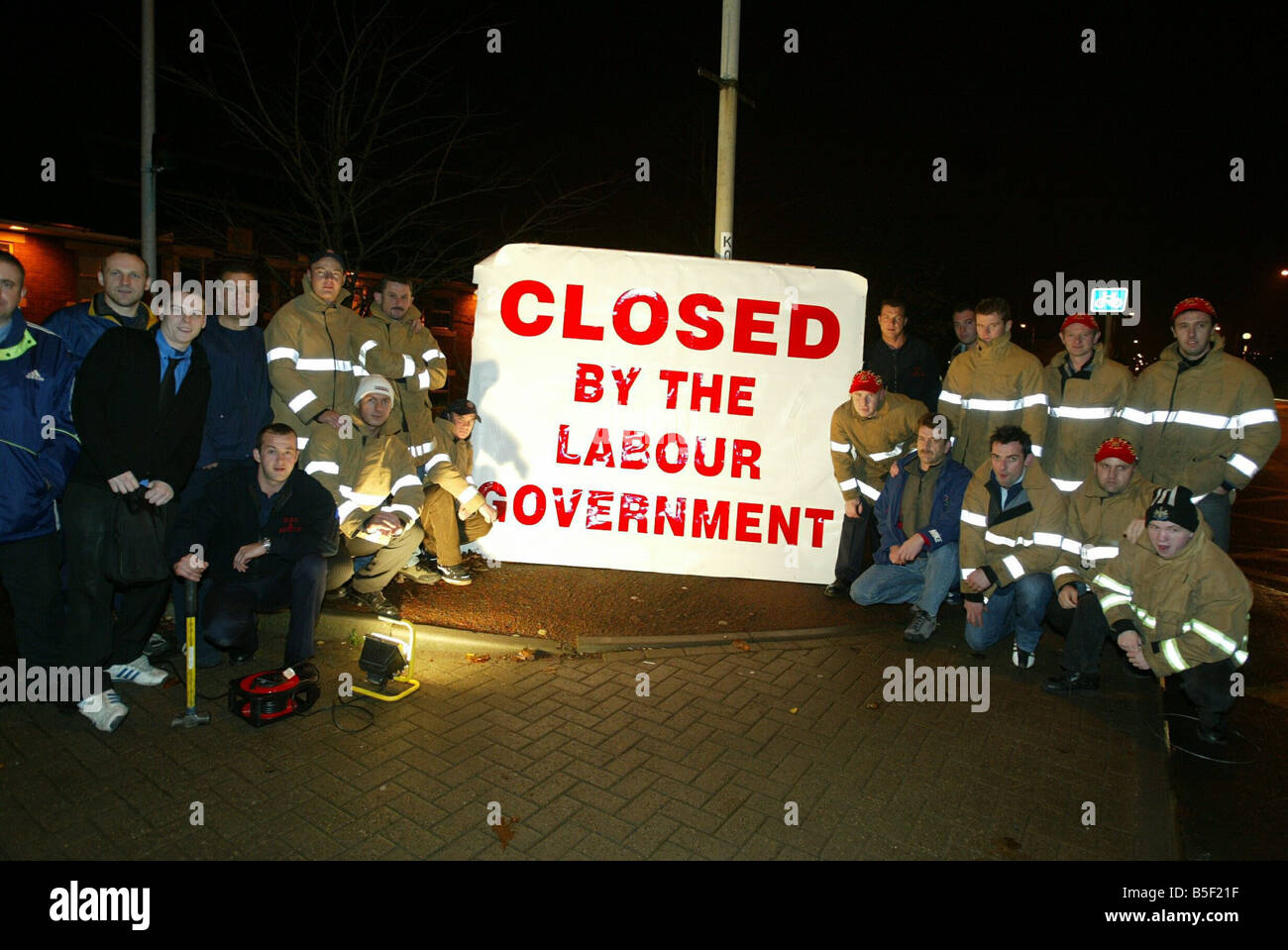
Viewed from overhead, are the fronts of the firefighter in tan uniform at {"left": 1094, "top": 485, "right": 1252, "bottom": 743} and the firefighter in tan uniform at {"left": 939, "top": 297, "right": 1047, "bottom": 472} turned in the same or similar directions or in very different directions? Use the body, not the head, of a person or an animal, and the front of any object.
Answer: same or similar directions

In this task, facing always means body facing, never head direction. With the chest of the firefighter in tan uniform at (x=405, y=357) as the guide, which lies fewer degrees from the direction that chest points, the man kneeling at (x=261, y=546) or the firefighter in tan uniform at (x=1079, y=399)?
the man kneeling

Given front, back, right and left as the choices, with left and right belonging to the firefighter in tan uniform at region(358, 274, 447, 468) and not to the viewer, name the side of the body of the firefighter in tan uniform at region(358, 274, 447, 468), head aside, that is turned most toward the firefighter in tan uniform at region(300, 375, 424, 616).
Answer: front

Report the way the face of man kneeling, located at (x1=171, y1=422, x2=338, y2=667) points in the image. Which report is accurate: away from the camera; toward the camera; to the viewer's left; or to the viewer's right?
toward the camera

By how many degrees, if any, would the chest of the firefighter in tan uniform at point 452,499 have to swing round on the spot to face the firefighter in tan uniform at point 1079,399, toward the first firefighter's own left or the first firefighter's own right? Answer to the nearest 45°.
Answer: approximately 45° to the first firefighter's own left

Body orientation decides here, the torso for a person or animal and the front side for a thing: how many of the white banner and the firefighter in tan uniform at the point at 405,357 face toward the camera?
2

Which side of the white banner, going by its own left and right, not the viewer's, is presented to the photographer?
front

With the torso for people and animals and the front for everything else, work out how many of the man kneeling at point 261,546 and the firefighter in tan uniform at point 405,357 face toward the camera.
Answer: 2

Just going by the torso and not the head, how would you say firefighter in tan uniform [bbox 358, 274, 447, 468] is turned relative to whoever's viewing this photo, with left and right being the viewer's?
facing the viewer

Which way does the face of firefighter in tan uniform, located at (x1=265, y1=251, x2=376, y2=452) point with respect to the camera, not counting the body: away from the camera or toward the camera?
toward the camera

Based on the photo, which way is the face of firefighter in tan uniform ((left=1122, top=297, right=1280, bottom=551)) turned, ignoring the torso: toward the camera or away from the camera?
toward the camera
